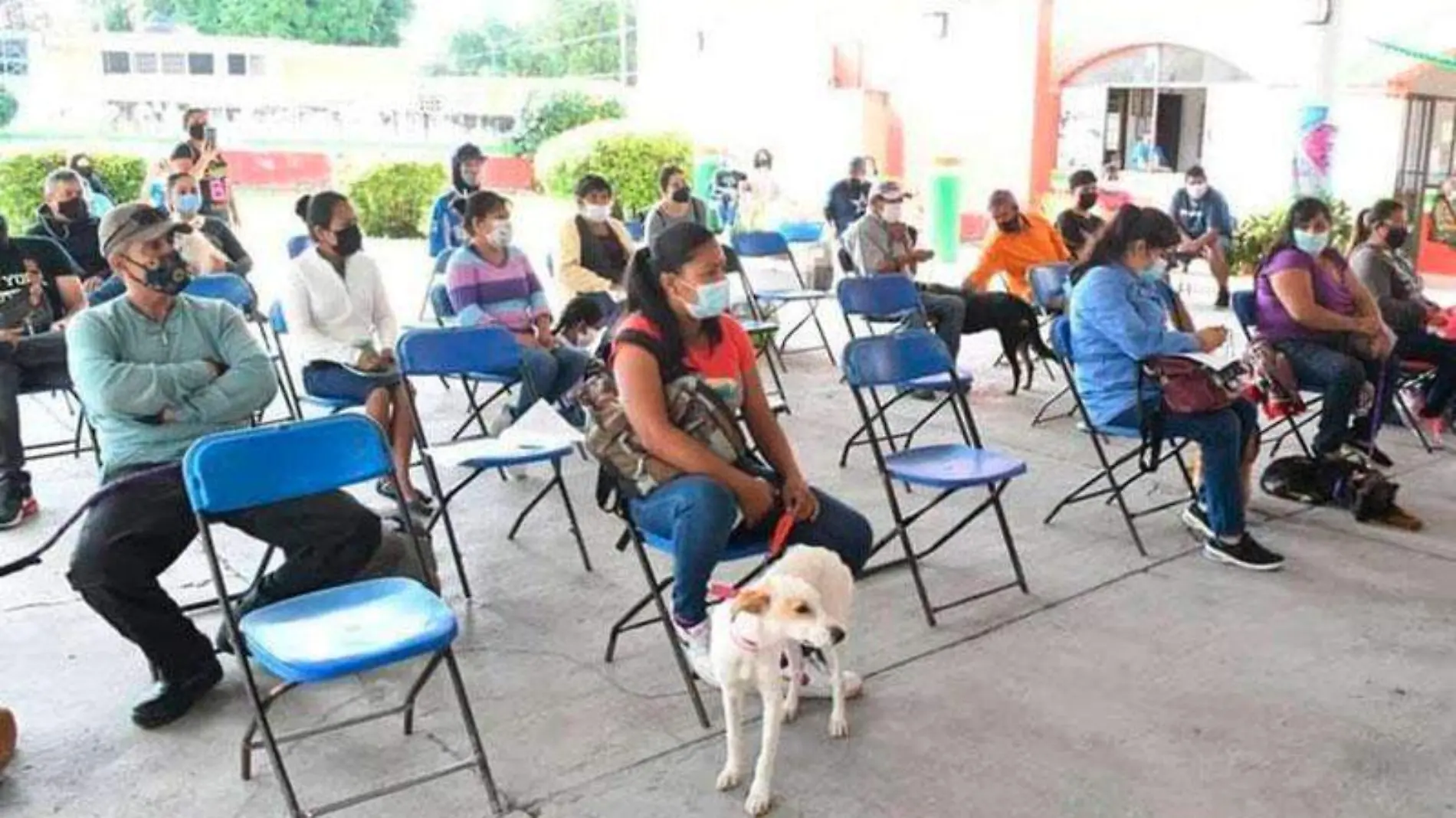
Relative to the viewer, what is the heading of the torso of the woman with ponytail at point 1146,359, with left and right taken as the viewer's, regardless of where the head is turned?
facing to the right of the viewer

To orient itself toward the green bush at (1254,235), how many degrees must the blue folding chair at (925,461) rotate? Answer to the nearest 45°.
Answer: approximately 135° to its left

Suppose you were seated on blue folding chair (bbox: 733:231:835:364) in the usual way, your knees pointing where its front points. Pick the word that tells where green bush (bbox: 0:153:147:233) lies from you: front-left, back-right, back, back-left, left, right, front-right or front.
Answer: back

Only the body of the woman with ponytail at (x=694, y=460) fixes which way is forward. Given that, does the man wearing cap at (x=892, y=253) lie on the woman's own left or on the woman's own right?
on the woman's own left

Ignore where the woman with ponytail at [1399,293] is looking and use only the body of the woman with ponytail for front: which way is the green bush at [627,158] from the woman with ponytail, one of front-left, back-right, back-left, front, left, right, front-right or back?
back

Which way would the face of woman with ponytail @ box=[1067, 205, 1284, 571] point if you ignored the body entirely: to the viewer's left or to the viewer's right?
to the viewer's right

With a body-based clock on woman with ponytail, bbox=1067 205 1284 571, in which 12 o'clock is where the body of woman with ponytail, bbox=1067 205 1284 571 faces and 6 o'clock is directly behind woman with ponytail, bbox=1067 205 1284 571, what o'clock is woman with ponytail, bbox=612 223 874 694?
woman with ponytail, bbox=612 223 874 694 is roughly at 4 o'clock from woman with ponytail, bbox=1067 205 1284 571.

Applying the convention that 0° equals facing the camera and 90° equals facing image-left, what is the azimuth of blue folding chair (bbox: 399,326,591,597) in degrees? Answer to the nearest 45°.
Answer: approximately 315°
